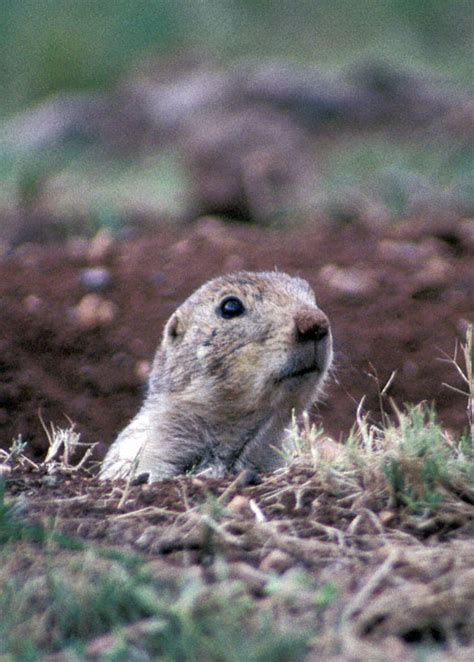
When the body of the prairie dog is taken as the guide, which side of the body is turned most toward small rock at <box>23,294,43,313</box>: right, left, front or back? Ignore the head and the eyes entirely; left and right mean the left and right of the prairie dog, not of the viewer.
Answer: back

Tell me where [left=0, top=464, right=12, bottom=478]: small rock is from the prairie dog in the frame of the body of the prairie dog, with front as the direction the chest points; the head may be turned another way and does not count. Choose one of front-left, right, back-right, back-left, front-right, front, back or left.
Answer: right

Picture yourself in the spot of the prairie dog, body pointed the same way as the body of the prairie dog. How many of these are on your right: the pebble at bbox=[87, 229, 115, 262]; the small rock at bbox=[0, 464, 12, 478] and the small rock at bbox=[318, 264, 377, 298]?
1

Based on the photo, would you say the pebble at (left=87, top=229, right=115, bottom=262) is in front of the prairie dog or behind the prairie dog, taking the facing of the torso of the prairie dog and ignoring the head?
behind

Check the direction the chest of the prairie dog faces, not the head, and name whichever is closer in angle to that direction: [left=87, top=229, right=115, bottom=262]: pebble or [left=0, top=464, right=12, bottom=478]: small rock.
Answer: the small rock

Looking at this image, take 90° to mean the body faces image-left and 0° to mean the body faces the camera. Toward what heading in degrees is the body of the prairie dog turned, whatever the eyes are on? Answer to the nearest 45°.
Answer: approximately 315°

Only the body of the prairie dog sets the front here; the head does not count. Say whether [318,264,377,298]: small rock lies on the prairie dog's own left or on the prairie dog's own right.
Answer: on the prairie dog's own left

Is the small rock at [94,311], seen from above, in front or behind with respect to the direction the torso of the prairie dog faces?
behind
